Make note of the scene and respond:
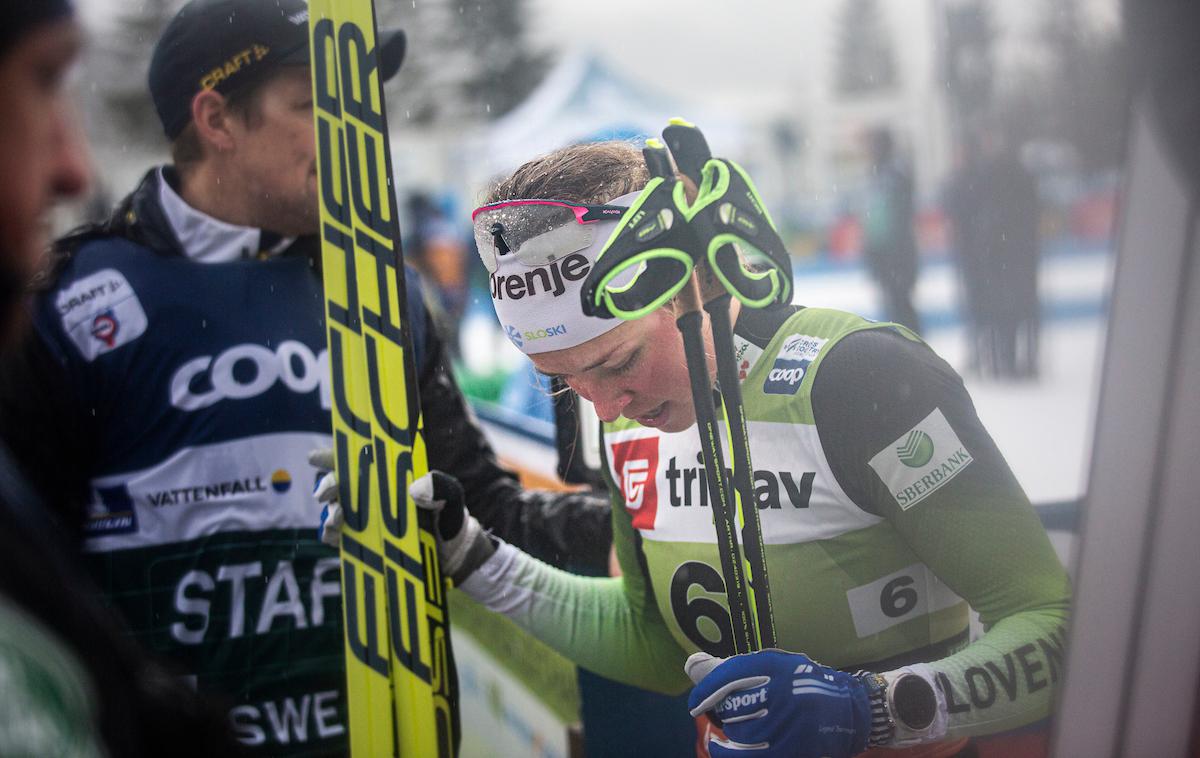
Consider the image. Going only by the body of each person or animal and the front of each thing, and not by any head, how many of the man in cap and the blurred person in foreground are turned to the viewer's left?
0

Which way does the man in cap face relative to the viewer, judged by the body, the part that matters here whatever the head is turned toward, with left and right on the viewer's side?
facing the viewer and to the right of the viewer

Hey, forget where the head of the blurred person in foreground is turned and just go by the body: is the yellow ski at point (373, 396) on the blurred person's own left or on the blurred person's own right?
on the blurred person's own left

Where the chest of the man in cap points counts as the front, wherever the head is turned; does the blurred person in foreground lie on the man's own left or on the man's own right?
on the man's own right

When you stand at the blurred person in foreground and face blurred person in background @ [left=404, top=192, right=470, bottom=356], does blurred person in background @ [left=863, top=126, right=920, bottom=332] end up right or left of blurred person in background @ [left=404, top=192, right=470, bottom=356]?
right

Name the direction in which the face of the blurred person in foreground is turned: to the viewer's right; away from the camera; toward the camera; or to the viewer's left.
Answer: to the viewer's right

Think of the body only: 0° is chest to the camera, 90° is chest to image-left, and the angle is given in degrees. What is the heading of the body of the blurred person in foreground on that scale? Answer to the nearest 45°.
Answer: approximately 270°

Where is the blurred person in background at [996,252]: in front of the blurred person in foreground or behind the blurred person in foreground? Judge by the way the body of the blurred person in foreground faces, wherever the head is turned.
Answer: in front
